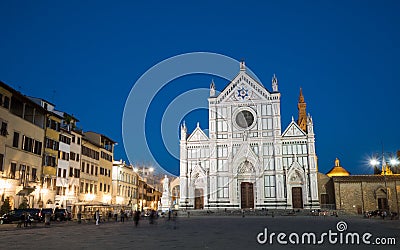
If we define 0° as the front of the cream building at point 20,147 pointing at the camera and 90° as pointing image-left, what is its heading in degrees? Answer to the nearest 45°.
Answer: approximately 315°

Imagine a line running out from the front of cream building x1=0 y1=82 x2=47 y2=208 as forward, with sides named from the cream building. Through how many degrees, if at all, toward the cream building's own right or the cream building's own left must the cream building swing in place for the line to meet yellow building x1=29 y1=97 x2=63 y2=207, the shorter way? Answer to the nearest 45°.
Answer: approximately 90° to the cream building's own left
